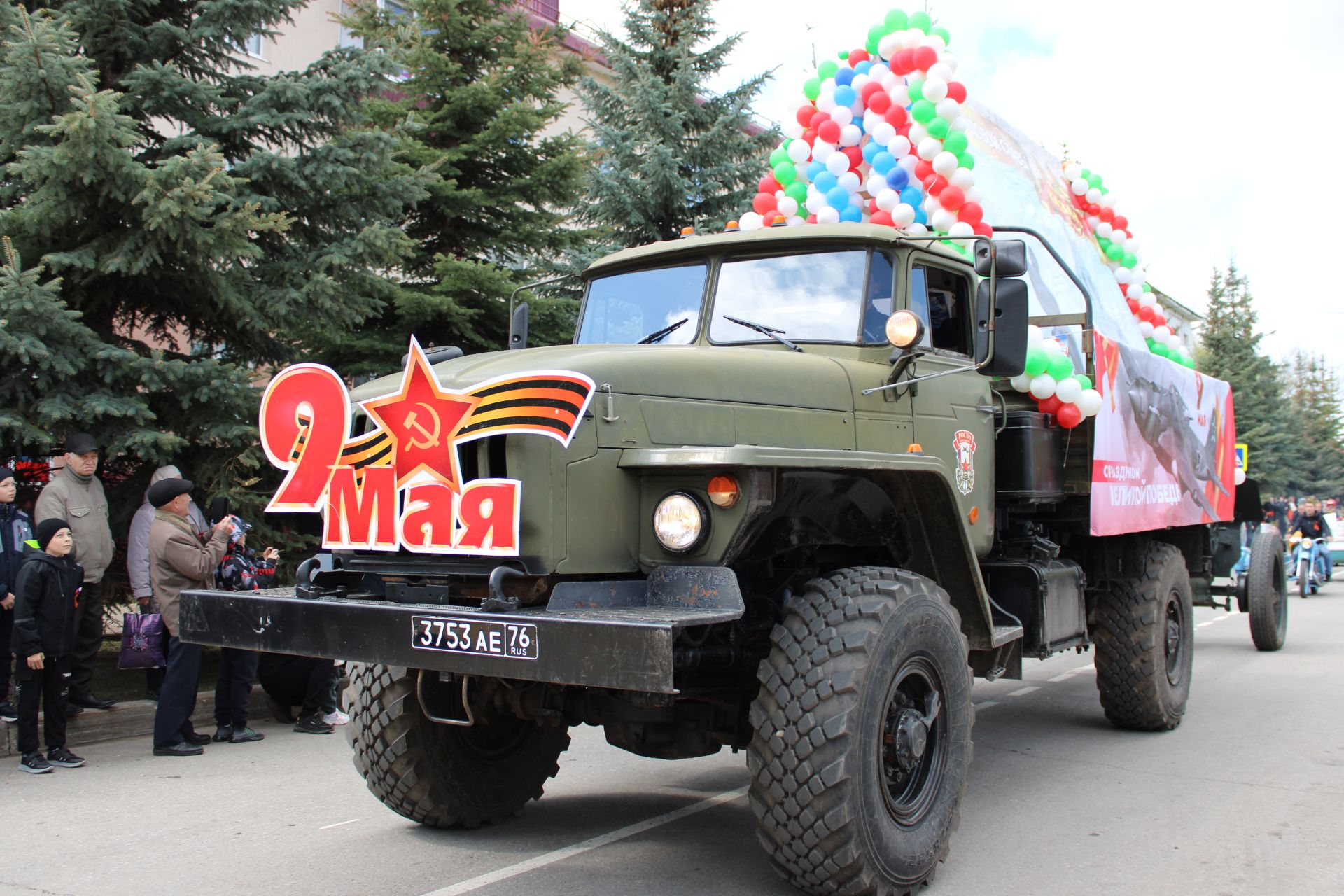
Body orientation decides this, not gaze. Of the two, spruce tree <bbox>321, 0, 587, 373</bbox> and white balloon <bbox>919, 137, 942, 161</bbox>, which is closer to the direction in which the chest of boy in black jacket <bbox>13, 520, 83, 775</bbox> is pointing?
the white balloon

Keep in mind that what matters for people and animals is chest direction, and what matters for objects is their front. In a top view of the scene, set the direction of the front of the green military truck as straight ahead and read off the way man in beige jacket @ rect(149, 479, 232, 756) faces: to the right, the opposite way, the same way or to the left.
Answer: the opposite way

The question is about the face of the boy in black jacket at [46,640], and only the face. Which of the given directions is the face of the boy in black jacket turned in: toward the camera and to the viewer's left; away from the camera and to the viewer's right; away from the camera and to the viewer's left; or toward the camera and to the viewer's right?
toward the camera and to the viewer's right

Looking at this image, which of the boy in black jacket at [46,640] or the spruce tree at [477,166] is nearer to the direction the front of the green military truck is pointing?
the boy in black jacket

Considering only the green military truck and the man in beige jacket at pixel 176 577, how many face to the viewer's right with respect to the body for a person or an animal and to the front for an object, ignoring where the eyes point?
1

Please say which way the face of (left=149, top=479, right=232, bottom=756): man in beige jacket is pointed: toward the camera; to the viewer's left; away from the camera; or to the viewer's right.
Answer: to the viewer's right

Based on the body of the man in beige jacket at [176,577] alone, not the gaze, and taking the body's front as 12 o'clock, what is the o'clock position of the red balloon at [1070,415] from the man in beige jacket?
The red balloon is roughly at 1 o'clock from the man in beige jacket.

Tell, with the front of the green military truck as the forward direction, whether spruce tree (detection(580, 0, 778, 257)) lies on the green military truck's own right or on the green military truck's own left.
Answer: on the green military truck's own right

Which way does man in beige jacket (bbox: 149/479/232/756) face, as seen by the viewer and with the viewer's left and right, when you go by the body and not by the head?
facing to the right of the viewer

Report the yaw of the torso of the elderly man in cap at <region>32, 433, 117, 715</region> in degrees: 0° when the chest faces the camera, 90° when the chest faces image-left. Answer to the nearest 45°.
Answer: approximately 315°

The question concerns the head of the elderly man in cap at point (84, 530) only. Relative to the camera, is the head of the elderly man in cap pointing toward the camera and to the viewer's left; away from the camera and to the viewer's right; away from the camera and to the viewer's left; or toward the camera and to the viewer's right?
toward the camera and to the viewer's right
